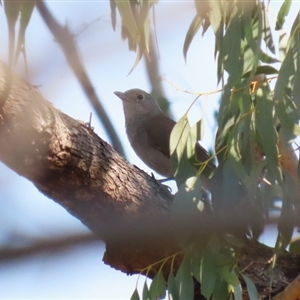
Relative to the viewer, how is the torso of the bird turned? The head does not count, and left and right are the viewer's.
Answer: facing to the left of the viewer

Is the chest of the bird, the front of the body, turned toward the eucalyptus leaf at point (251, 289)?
no

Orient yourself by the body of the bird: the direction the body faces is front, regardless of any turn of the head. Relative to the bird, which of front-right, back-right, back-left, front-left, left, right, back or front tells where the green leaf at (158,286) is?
left

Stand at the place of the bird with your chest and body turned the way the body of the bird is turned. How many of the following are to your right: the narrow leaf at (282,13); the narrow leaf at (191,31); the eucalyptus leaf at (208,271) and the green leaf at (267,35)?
0

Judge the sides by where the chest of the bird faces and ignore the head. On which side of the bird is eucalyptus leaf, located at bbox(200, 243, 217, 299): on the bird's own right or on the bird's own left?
on the bird's own left

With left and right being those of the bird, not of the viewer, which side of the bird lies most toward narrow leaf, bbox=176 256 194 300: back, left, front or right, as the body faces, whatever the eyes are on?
left

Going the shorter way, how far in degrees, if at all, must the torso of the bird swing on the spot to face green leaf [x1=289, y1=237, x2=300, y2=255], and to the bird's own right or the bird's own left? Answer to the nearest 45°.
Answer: approximately 135° to the bird's own left

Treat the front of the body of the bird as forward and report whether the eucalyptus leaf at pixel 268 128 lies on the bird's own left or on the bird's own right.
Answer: on the bird's own left

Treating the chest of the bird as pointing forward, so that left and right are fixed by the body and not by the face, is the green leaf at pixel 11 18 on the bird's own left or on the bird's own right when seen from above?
on the bird's own left

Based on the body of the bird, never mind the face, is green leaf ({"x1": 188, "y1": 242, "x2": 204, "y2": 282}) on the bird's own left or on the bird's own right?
on the bird's own left
